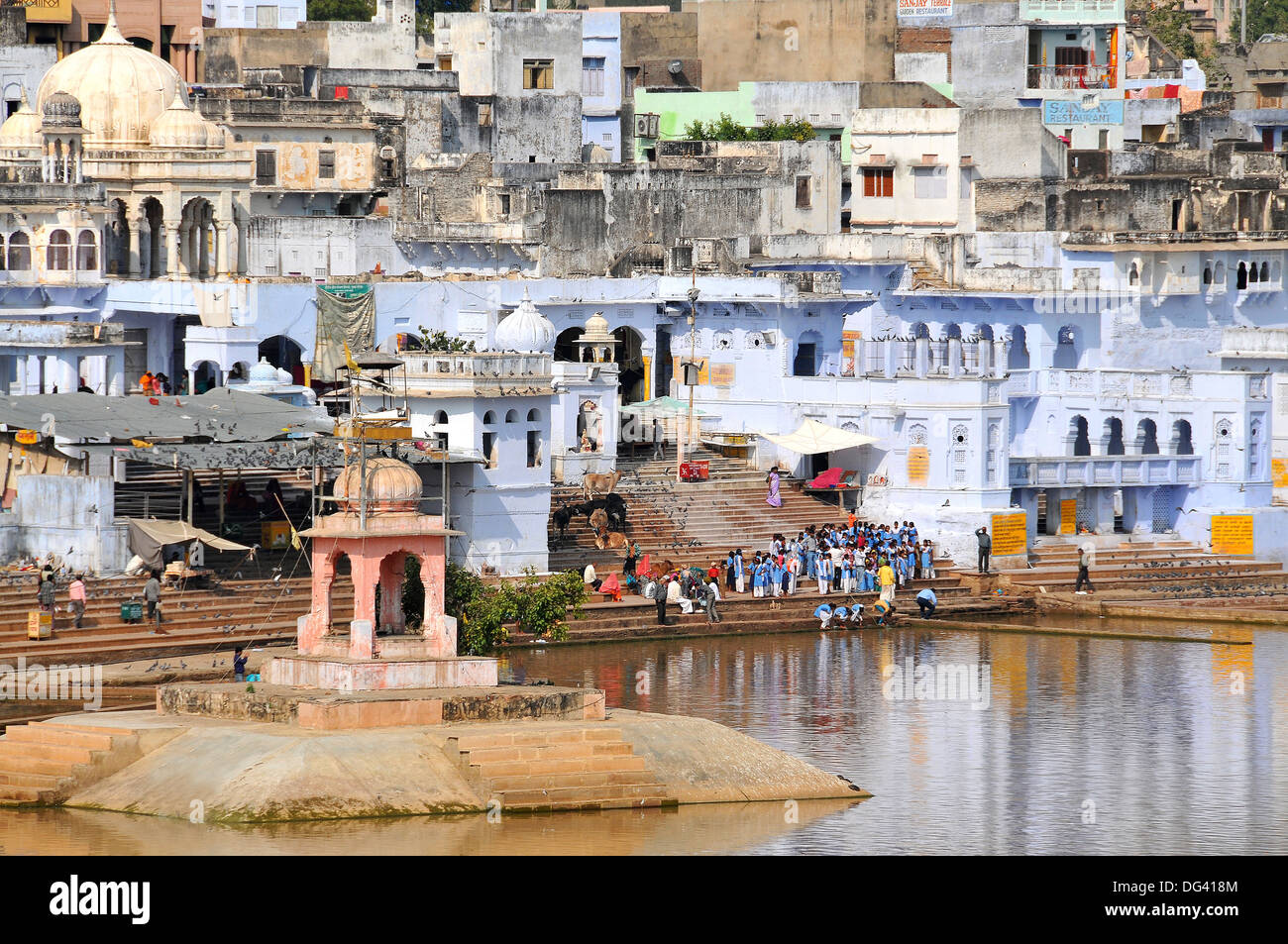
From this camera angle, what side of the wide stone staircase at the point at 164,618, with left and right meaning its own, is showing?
front

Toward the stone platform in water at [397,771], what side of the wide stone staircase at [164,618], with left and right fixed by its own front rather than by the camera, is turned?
front

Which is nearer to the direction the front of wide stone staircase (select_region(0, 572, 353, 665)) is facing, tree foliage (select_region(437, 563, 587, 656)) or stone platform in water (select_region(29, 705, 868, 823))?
the stone platform in water

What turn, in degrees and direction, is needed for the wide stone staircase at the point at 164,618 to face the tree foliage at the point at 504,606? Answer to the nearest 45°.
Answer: approximately 90° to its left
